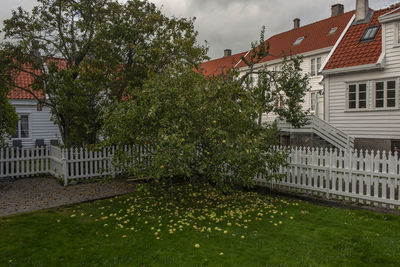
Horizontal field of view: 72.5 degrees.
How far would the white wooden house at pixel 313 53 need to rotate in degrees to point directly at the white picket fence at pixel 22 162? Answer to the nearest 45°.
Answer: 0° — it already faces it

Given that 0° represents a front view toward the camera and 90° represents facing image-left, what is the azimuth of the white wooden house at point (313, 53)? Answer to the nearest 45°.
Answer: approximately 45°

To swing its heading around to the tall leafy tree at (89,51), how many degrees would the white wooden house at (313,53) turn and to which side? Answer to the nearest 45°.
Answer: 0° — it already faces it
